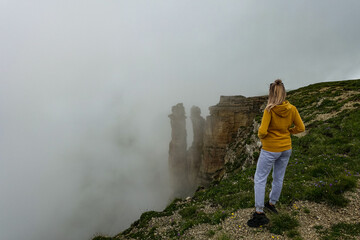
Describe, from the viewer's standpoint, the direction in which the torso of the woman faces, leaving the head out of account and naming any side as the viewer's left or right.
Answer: facing away from the viewer and to the left of the viewer

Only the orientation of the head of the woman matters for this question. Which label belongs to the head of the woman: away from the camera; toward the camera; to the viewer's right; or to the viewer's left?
away from the camera
